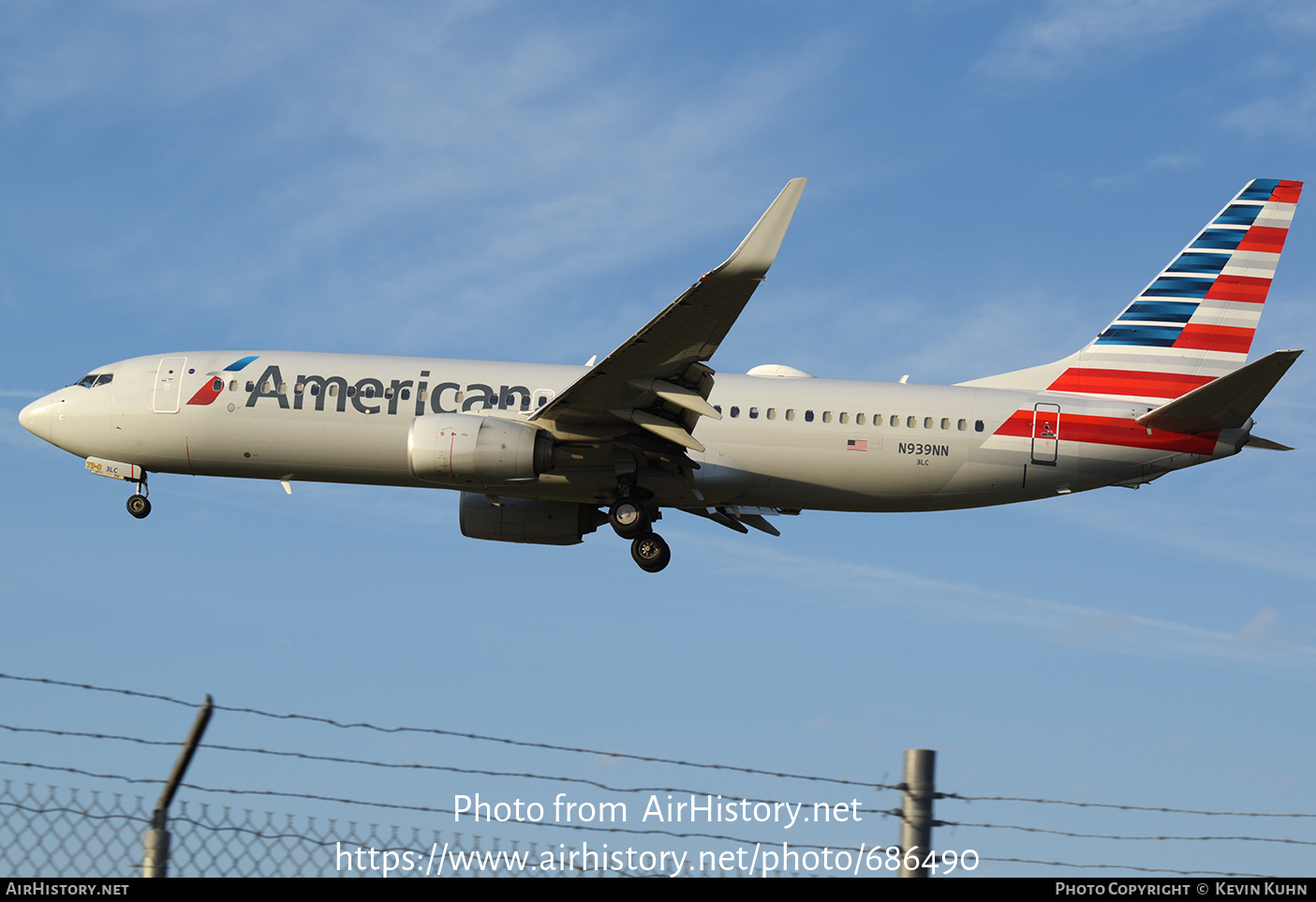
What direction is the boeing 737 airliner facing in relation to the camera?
to the viewer's left
